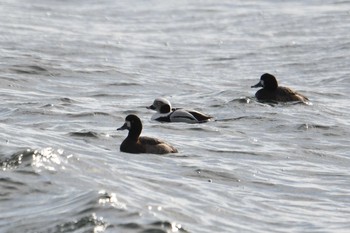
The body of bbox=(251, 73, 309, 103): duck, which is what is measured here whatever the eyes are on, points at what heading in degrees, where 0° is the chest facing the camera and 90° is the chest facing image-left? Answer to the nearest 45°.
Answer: approximately 90°

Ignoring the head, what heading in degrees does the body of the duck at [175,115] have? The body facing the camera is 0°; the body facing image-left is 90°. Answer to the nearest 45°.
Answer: approximately 90°

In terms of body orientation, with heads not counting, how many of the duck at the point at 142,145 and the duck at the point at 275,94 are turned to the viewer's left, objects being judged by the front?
2

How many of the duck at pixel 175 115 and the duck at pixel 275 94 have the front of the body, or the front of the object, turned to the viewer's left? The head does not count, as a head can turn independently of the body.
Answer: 2

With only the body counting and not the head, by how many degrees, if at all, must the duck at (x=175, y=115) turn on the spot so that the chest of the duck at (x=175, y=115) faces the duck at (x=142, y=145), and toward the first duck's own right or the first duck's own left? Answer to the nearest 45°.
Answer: approximately 90° to the first duck's own left

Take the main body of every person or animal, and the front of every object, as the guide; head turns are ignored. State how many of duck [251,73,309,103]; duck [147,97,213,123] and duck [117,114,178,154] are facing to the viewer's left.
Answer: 3

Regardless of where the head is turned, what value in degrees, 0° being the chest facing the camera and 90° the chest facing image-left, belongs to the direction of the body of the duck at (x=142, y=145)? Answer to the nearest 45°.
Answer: approximately 90°

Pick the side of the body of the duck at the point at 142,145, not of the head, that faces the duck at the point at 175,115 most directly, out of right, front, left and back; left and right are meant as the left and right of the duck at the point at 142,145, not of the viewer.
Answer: right
